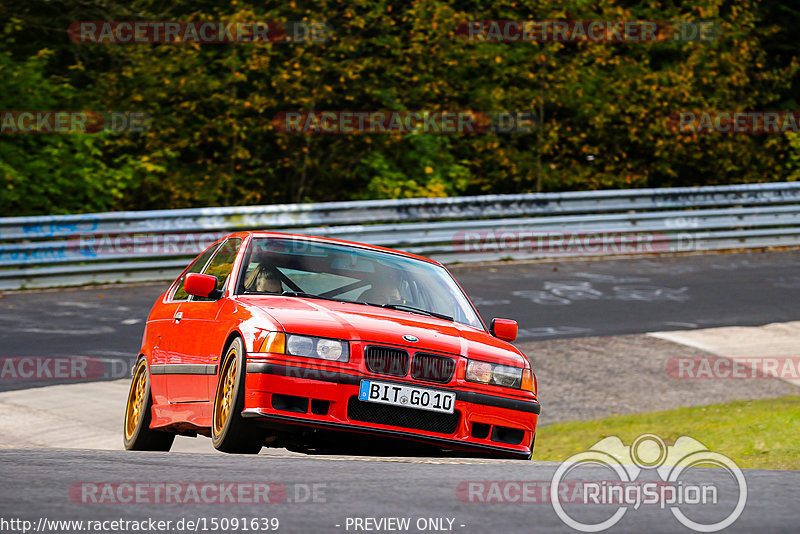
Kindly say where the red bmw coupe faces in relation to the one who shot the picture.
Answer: facing the viewer and to the right of the viewer
